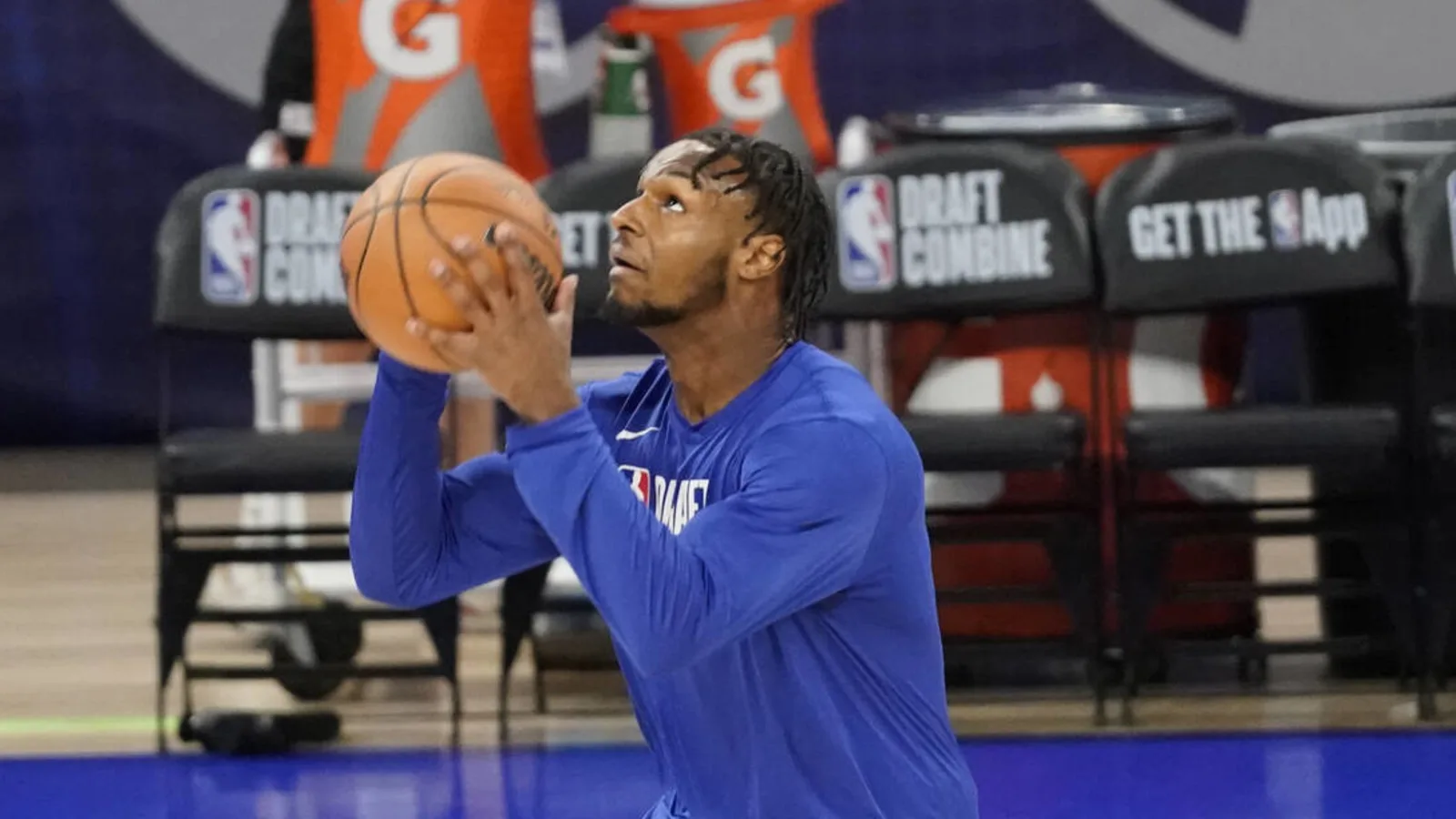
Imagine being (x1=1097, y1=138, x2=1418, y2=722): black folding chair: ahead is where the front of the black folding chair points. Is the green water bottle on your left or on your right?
on your right

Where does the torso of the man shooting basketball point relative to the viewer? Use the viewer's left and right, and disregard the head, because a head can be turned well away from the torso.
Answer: facing the viewer and to the left of the viewer

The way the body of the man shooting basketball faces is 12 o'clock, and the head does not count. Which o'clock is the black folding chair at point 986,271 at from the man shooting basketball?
The black folding chair is roughly at 5 o'clock from the man shooting basketball.

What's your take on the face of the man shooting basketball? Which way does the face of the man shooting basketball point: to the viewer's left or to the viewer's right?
to the viewer's left

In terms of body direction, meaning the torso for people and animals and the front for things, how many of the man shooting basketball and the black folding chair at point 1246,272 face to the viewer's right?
0

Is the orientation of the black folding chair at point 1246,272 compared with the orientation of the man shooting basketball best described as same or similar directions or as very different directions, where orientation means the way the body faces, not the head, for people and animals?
same or similar directions

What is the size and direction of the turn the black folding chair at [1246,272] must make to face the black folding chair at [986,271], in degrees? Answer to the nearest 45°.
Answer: approximately 90° to its right

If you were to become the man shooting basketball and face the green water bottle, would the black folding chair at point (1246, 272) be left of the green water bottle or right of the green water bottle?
right

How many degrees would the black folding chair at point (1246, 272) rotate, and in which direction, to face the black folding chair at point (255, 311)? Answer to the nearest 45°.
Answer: approximately 90° to its right

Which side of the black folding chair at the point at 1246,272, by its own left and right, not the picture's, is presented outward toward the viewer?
front

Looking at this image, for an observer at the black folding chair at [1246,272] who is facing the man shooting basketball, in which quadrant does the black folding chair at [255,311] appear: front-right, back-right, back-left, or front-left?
front-right

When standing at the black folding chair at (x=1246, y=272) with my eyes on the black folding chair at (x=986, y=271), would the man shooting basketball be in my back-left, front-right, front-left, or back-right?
front-left
